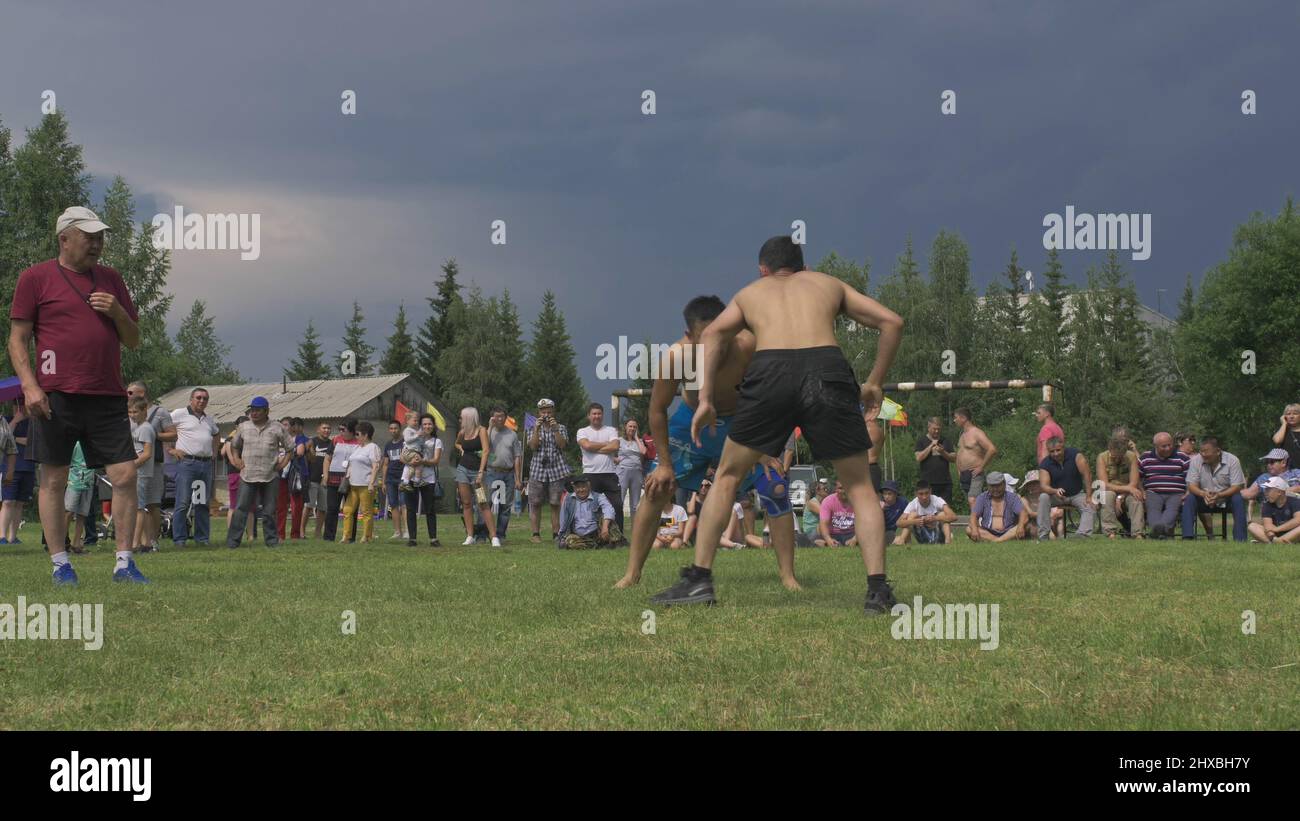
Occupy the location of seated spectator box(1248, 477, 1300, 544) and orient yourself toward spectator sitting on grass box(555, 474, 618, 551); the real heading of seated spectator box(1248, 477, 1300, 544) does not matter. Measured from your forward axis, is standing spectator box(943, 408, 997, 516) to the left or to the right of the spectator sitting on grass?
right

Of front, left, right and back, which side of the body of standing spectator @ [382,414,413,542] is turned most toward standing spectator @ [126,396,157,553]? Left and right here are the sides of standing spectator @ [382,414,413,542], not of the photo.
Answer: right

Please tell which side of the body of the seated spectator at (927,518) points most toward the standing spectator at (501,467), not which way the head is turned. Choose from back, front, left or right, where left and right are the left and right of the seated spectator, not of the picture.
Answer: right

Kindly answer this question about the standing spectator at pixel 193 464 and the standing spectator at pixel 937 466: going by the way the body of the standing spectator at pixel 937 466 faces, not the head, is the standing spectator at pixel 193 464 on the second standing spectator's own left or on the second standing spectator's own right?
on the second standing spectator's own right

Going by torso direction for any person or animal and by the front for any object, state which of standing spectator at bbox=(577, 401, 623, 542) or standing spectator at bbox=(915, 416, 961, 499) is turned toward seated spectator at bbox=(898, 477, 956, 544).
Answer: standing spectator at bbox=(915, 416, 961, 499)

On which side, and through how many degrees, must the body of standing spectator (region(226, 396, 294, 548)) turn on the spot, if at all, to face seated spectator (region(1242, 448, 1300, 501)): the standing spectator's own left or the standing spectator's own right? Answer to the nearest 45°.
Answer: approximately 90° to the standing spectator's own left

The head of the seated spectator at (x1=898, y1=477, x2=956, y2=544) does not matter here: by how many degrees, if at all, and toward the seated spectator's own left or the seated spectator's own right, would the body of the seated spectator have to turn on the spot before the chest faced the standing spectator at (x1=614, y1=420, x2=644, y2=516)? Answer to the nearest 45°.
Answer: approximately 90° to the seated spectator's own right

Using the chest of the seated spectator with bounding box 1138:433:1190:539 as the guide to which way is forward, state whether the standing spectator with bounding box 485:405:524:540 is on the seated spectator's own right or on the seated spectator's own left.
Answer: on the seated spectator's own right
